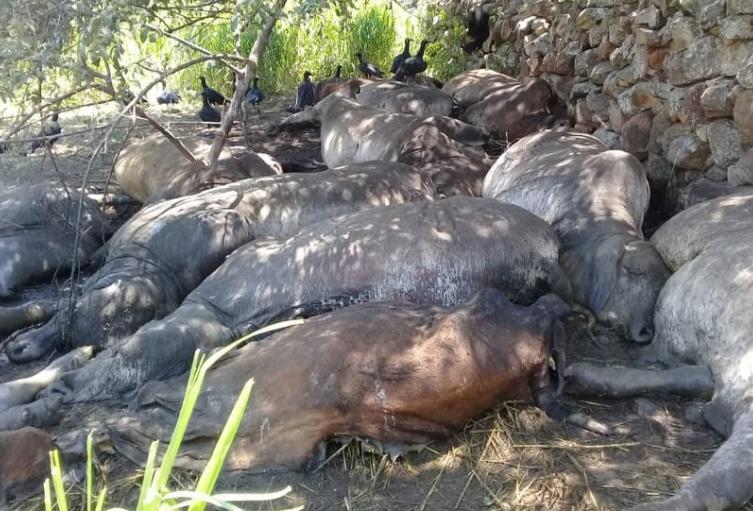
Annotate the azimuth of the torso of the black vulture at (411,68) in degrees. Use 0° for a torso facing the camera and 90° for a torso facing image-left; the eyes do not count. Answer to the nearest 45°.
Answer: approximately 270°

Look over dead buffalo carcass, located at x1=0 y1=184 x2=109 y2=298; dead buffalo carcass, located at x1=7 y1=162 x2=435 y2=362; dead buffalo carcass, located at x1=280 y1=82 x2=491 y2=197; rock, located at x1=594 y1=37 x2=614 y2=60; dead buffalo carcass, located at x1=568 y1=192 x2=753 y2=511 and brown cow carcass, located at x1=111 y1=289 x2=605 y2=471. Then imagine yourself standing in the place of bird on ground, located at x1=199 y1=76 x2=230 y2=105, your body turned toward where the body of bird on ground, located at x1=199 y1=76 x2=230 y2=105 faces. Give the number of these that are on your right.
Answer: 0

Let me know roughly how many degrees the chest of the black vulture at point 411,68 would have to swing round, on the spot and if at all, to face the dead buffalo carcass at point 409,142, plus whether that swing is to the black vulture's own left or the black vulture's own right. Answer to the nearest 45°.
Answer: approximately 90° to the black vulture's own right

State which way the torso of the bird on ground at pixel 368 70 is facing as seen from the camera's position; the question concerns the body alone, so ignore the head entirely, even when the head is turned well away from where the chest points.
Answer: to the viewer's left

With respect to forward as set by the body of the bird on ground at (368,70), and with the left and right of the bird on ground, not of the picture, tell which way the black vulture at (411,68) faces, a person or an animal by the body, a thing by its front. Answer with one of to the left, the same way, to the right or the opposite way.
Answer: the opposite way

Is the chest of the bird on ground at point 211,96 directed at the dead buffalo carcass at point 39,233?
no

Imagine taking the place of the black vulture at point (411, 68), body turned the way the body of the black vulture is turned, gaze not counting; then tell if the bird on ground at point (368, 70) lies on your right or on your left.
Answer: on your left

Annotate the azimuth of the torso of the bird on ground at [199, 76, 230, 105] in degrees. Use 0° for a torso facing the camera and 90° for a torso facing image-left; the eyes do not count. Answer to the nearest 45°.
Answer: approximately 90°

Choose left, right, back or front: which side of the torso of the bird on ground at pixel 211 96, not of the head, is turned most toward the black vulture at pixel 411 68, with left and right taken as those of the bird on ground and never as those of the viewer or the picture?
back

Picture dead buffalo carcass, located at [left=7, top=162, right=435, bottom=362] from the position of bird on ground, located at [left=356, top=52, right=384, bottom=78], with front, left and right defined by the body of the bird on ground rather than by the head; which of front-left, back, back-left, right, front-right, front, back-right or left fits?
left

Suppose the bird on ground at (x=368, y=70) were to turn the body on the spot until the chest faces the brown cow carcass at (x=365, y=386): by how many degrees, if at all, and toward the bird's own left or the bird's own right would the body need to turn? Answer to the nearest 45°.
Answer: approximately 90° to the bird's own left

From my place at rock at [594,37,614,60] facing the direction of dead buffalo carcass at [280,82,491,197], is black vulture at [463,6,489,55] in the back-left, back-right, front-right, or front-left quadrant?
front-right
